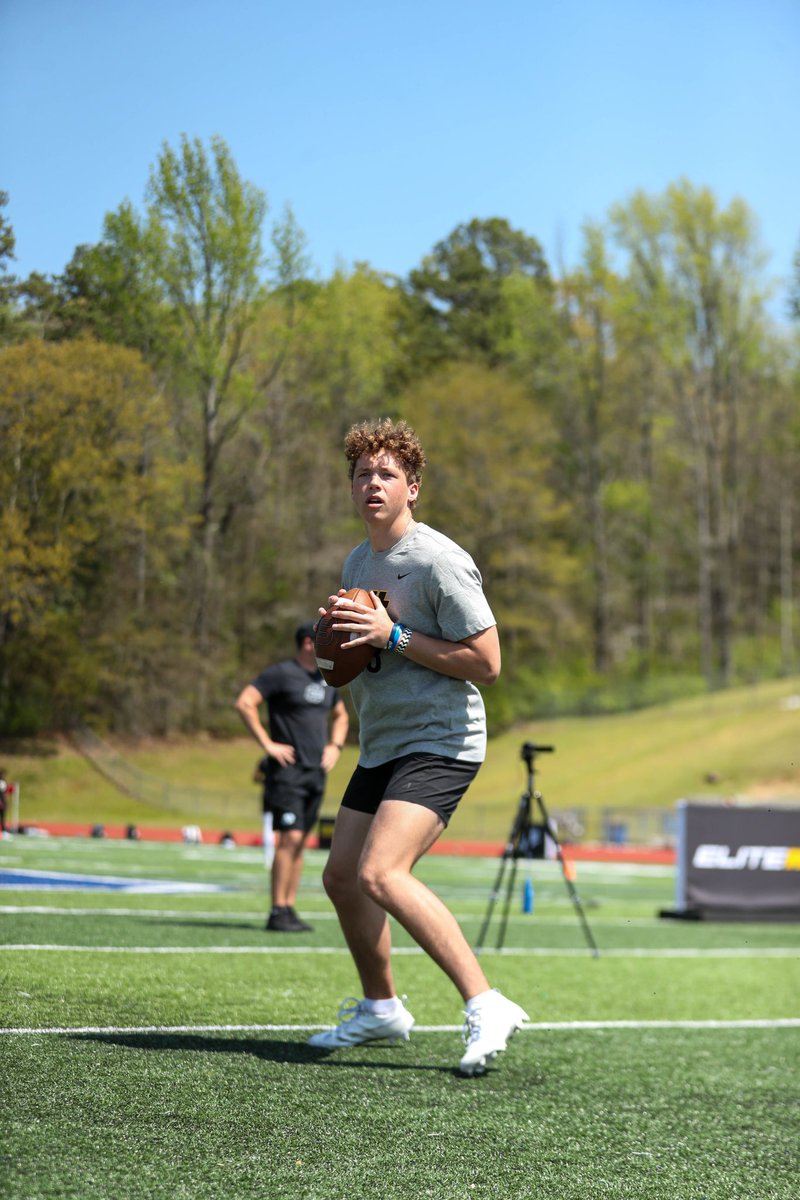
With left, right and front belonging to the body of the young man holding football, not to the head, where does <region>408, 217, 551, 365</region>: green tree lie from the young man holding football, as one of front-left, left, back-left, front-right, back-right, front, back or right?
back-right

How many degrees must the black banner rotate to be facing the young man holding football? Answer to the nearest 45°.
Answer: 0° — it already faces them

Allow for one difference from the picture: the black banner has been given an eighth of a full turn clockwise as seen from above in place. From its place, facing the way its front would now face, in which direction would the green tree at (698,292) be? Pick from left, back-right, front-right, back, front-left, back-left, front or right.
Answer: back-right

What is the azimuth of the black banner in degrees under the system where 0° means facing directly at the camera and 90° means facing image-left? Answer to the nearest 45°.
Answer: approximately 0°

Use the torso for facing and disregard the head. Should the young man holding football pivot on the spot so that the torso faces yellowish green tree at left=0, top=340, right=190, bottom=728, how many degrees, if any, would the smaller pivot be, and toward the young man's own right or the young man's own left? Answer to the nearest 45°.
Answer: approximately 90° to the young man's own right

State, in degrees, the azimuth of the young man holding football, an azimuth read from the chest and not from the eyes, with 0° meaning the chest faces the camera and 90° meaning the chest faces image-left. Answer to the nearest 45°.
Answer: approximately 45°

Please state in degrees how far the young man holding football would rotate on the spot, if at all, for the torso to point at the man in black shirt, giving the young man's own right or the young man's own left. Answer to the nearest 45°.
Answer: approximately 135° to the young man's own right
